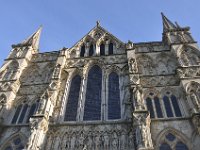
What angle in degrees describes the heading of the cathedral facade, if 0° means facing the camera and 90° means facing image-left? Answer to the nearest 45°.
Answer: approximately 0°
